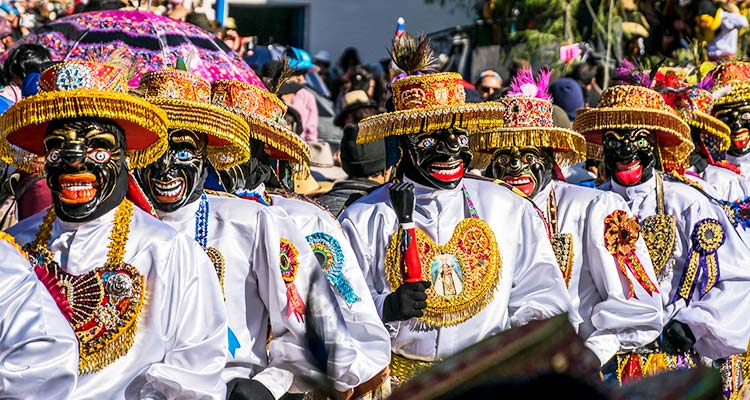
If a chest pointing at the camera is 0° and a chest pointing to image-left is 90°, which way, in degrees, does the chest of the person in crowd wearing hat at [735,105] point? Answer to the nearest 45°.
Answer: approximately 45°

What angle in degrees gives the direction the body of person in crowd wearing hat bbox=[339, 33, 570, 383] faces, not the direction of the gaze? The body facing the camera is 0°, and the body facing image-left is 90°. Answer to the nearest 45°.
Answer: approximately 0°

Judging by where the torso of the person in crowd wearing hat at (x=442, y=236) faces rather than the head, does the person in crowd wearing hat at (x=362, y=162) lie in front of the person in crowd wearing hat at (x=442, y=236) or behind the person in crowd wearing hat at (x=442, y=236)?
behind
